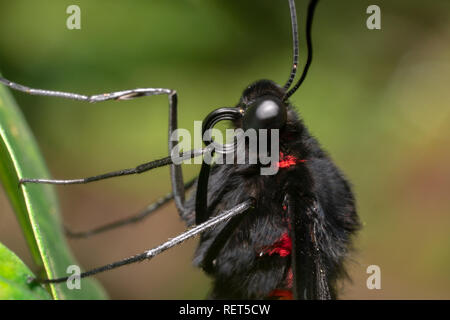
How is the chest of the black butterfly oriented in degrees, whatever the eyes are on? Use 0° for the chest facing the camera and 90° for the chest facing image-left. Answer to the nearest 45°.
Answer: approximately 90°
